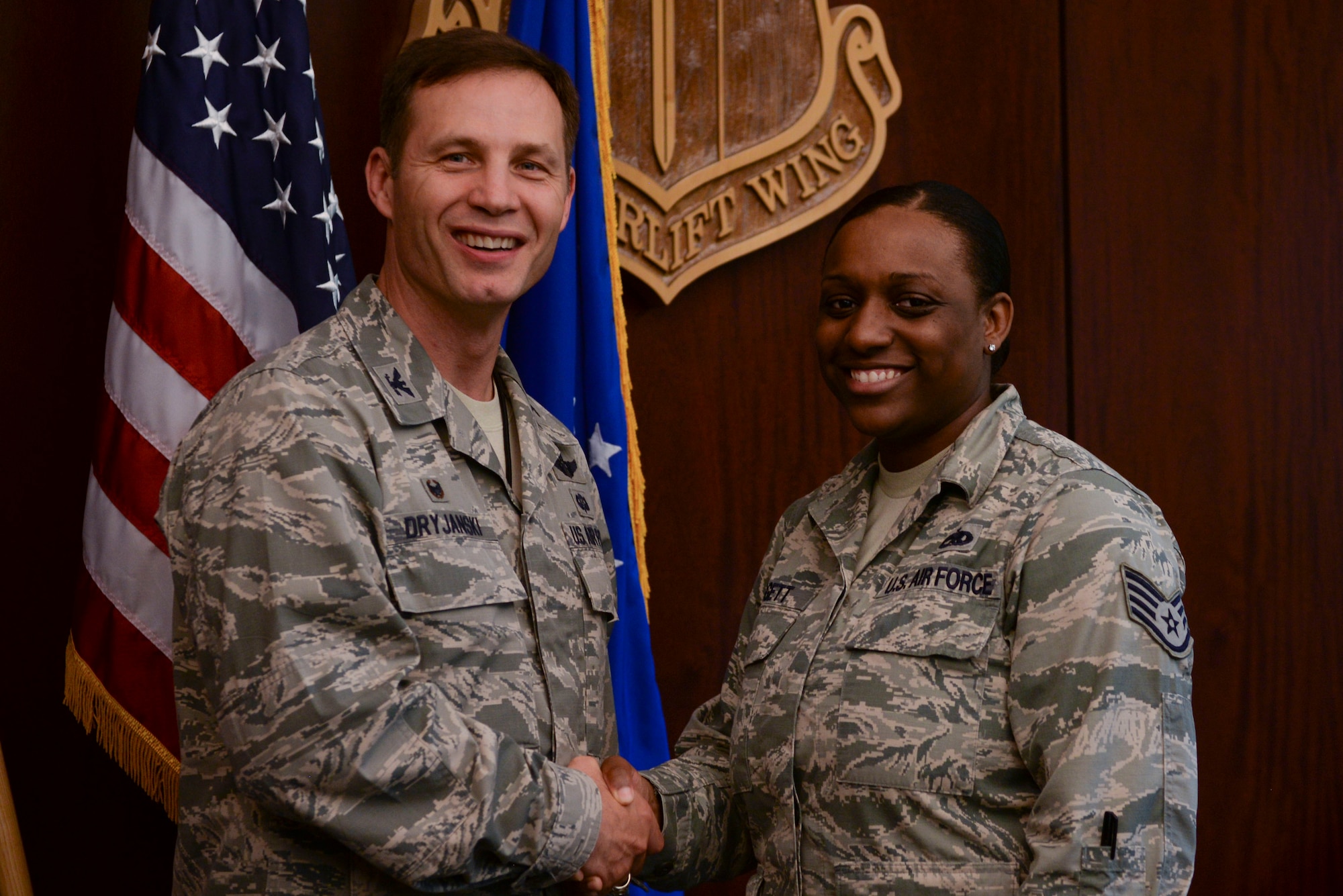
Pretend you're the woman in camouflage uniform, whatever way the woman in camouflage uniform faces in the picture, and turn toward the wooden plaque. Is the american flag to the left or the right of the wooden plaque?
left

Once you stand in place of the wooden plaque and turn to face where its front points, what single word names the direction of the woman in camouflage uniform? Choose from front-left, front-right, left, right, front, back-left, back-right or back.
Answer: front

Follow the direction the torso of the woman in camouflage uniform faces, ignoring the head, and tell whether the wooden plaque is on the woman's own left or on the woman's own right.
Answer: on the woman's own right

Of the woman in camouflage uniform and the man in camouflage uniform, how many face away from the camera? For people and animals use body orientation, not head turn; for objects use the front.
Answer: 0

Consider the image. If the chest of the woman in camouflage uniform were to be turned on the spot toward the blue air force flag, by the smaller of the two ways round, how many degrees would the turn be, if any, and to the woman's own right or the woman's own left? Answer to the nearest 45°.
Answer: approximately 90° to the woman's own right

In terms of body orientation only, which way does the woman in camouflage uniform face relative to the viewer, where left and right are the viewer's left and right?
facing the viewer and to the left of the viewer

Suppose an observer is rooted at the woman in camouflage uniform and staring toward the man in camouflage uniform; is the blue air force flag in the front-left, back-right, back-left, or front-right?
front-right

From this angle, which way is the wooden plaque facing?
toward the camera

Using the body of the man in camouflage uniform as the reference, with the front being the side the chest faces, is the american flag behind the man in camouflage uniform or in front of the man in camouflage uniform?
behind

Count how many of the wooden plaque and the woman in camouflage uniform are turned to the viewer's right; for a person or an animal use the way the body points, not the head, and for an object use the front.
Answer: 0

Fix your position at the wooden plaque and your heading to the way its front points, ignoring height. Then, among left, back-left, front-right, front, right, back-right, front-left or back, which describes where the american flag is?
front-right

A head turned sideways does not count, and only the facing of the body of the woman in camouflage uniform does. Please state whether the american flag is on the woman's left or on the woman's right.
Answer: on the woman's right

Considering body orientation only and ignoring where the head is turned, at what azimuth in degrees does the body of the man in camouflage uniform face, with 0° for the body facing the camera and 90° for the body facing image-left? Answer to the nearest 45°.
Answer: approximately 315°
